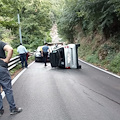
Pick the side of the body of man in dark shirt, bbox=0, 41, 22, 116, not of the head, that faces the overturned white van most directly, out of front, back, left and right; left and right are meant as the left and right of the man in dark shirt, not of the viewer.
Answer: front

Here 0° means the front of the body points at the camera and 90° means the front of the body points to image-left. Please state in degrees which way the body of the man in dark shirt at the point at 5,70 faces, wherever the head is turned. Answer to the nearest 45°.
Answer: approximately 225°
